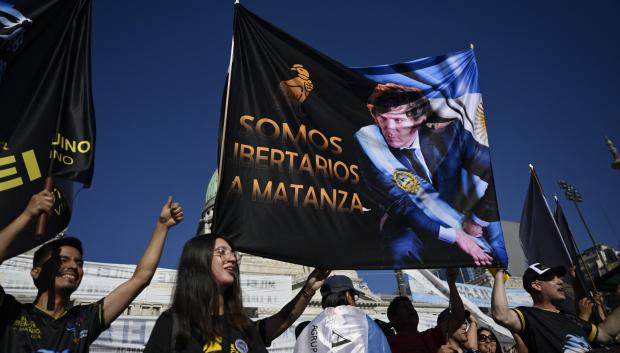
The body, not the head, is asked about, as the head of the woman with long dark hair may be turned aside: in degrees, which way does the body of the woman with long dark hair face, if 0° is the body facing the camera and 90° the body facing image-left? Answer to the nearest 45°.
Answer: approximately 315°

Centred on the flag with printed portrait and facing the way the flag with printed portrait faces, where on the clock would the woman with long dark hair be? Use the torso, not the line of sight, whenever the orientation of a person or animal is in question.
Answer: The woman with long dark hair is roughly at 1 o'clock from the flag with printed portrait.

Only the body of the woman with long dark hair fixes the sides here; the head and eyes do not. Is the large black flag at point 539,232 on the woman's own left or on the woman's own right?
on the woman's own left

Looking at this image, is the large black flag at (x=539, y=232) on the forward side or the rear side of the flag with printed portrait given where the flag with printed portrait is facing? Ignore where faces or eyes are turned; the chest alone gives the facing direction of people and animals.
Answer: on the rear side

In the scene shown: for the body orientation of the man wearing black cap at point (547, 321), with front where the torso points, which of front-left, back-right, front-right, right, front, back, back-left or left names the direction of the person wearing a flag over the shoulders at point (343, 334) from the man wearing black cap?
right

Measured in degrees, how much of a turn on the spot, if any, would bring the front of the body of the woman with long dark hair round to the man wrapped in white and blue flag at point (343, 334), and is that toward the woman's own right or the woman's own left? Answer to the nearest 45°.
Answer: approximately 45° to the woman's own left
